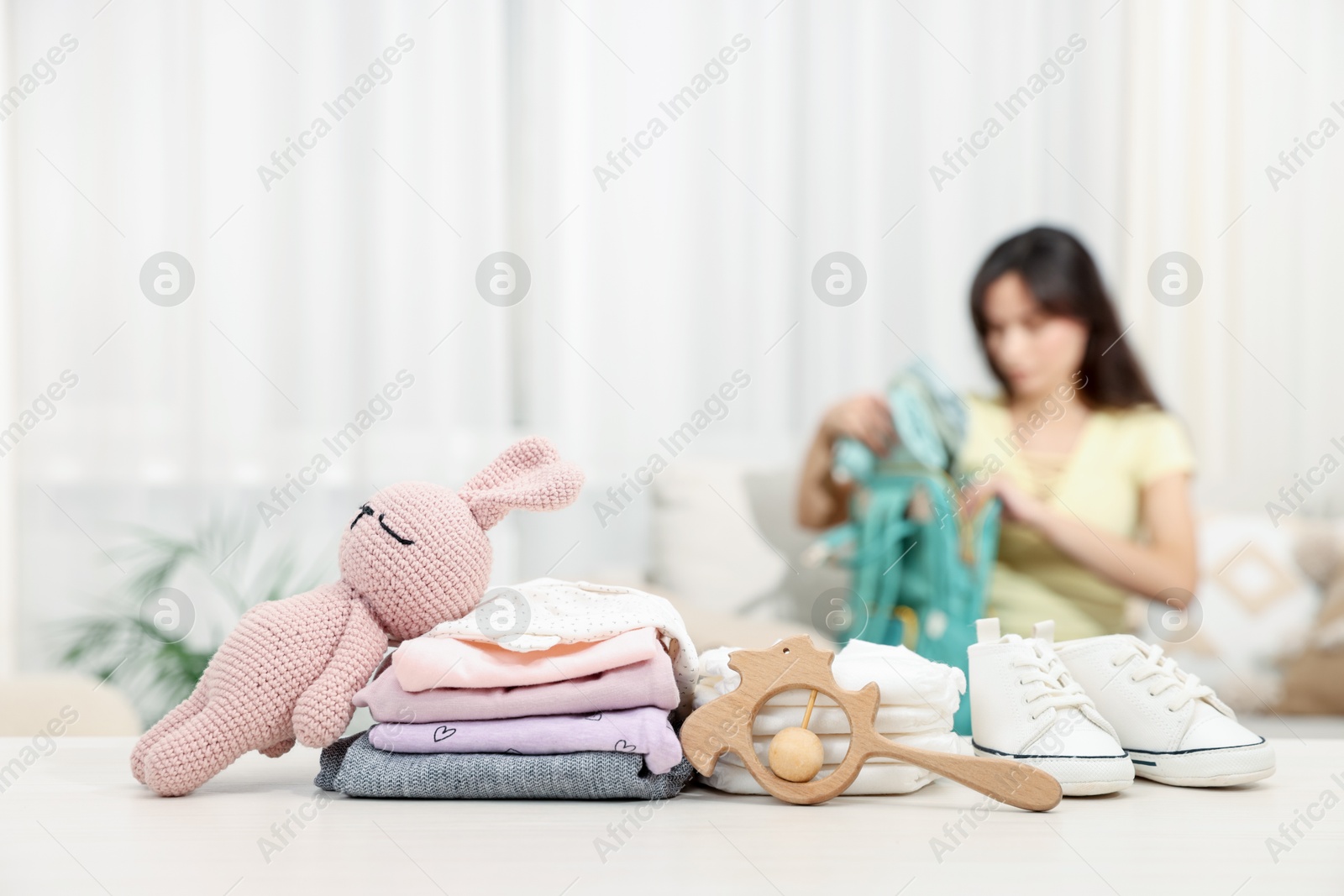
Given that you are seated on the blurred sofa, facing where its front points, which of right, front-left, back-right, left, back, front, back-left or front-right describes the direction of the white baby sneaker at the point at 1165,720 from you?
front

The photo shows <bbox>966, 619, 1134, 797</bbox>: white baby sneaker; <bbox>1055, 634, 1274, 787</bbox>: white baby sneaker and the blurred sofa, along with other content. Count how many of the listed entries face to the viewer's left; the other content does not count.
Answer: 0

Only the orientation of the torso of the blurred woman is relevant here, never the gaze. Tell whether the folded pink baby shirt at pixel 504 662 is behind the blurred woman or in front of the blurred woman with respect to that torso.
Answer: in front

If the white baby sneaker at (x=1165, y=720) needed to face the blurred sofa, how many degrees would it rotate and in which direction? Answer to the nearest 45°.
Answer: approximately 135° to its left

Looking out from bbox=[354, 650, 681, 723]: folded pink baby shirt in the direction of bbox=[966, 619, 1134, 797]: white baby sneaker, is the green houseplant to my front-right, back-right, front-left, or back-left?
back-left

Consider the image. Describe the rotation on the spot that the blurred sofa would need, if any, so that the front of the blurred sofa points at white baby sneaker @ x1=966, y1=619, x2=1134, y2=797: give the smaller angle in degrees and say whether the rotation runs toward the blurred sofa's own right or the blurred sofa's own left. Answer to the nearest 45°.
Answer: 0° — it already faces it

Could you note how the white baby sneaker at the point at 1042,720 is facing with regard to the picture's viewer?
facing the viewer and to the right of the viewer

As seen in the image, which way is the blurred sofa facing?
toward the camera

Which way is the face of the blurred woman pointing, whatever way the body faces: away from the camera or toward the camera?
toward the camera
